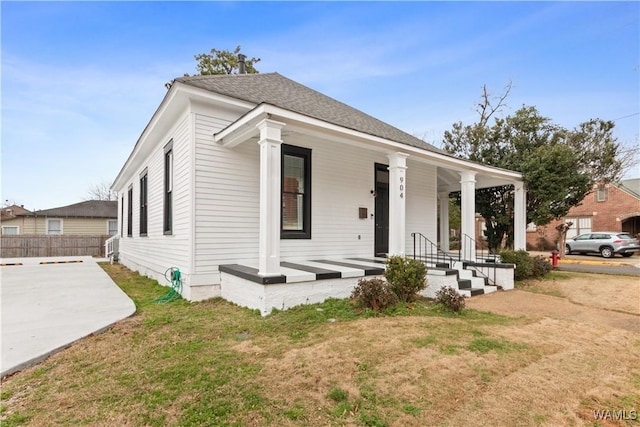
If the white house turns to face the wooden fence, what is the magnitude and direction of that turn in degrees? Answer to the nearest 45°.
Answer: approximately 180°

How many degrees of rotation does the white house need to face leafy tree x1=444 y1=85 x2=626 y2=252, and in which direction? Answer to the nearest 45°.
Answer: approximately 90° to its left

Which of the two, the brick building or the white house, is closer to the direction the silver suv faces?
the brick building

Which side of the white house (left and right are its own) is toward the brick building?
left

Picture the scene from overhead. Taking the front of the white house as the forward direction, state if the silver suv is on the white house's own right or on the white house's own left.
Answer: on the white house's own left

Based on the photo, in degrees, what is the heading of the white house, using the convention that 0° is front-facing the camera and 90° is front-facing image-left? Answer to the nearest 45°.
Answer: approximately 315°

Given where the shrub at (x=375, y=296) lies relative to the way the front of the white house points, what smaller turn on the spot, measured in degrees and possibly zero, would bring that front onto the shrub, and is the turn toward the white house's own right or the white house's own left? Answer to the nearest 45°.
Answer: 0° — it already faces it

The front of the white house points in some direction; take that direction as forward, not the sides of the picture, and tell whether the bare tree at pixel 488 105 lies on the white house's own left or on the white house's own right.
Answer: on the white house's own left

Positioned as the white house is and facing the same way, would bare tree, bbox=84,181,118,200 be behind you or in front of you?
behind

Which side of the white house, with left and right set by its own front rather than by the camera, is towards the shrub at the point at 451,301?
front
